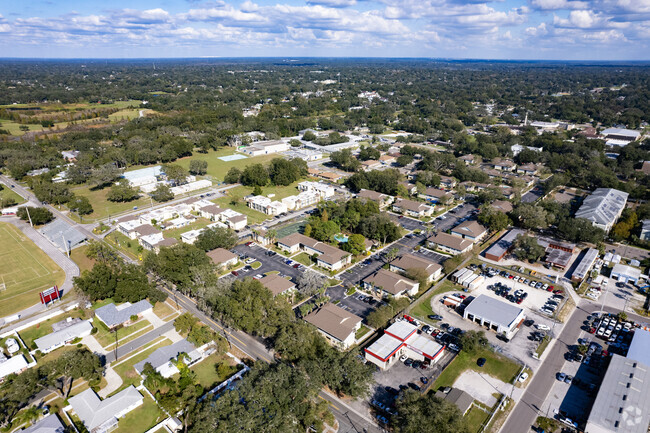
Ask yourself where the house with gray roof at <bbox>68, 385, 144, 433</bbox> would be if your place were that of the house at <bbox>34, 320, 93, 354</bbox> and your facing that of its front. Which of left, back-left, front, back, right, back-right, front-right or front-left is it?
front-right

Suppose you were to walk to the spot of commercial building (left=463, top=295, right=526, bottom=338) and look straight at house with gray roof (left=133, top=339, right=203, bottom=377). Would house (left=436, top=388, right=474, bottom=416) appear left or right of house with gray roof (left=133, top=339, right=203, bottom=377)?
left

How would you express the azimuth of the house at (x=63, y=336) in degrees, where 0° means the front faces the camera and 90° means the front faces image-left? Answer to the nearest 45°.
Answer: approximately 315°

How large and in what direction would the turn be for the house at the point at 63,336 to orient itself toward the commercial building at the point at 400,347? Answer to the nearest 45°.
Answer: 0° — it already faces it

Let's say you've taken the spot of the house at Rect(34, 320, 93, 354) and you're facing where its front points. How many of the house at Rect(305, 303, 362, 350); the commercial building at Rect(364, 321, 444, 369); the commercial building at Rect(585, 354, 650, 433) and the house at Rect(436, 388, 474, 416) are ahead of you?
4

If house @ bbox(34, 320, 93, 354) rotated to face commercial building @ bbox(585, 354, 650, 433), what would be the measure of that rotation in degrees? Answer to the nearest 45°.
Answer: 0° — it already faces it

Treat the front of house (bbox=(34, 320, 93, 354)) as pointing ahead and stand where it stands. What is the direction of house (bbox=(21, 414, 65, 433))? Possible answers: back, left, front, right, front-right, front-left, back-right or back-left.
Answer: front-right

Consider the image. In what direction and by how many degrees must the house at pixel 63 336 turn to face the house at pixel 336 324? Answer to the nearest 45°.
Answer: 0° — it already faces it
